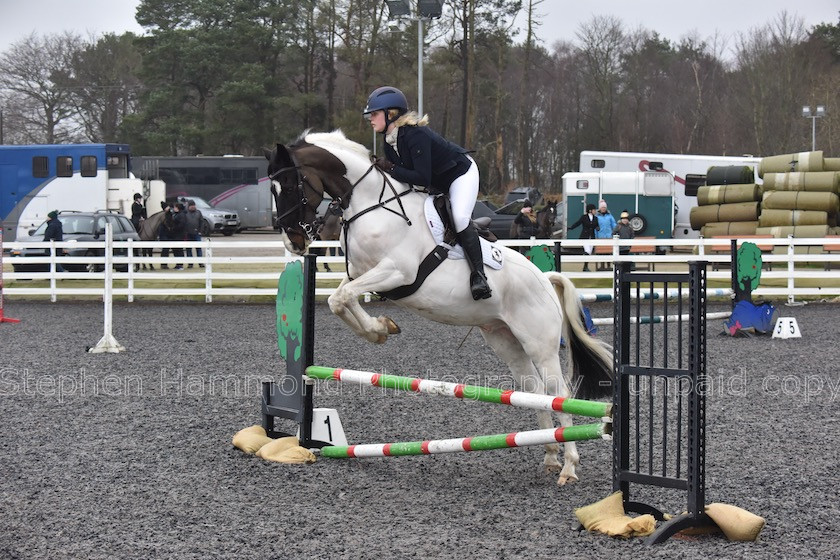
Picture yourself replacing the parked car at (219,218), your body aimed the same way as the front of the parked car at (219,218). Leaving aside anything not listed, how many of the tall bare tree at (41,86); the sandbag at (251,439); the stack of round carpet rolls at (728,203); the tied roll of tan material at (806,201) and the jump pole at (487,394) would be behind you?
1

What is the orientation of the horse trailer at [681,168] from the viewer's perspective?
to the viewer's left

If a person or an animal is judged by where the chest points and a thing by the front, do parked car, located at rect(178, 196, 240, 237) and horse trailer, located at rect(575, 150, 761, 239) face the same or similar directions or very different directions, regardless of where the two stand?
very different directions

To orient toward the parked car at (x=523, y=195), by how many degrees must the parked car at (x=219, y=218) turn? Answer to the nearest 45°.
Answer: approximately 45° to its left

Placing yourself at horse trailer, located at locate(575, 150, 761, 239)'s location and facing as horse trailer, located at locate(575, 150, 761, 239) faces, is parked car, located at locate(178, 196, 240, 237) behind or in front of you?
in front

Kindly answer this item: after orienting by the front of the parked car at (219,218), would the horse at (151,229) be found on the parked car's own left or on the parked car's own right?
on the parked car's own right

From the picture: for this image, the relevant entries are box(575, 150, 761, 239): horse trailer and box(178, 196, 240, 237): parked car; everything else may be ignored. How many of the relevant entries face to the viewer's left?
1

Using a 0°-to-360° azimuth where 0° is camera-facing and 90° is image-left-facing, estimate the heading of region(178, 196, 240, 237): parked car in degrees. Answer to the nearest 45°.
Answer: approximately 315°
